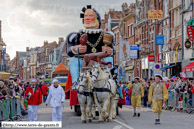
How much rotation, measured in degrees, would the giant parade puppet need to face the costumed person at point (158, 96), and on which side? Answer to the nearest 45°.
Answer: approximately 45° to its left

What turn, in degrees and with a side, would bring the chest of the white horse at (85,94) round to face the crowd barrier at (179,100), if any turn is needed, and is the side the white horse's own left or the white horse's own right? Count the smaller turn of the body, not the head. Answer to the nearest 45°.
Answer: approximately 135° to the white horse's own left

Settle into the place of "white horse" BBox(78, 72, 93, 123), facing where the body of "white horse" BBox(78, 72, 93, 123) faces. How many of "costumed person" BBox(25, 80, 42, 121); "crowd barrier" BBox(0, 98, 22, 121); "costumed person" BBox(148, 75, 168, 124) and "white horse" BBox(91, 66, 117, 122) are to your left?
2

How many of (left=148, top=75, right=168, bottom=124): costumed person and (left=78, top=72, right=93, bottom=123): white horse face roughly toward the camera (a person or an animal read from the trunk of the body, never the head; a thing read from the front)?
2

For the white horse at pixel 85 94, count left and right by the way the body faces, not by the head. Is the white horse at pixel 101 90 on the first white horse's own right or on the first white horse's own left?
on the first white horse's own left
